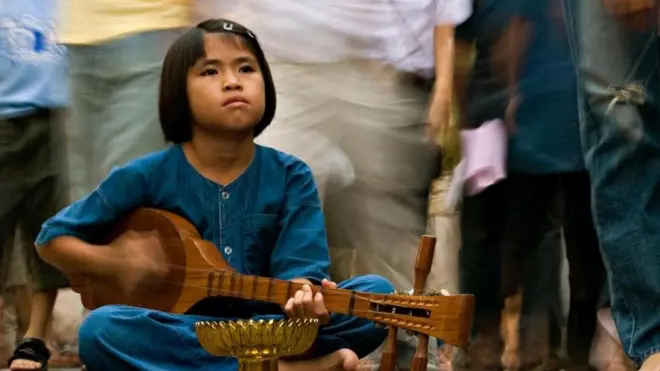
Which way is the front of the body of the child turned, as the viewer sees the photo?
toward the camera
